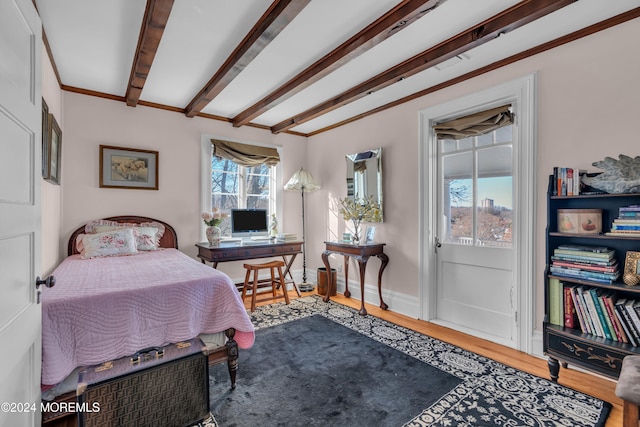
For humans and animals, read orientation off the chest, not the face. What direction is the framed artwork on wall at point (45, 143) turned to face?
to the viewer's right

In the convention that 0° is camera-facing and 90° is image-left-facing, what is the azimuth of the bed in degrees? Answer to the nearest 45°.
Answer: approximately 0°

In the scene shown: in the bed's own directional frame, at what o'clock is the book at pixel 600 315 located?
The book is roughly at 10 o'clock from the bed.

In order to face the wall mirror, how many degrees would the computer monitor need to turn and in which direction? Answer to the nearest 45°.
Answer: approximately 45° to its left

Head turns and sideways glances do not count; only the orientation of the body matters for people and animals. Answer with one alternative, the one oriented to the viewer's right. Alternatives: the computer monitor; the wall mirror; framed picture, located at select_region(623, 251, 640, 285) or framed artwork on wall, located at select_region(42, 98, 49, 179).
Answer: the framed artwork on wall

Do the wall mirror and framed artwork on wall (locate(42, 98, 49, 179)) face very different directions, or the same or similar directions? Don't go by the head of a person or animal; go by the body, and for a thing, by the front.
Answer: very different directions

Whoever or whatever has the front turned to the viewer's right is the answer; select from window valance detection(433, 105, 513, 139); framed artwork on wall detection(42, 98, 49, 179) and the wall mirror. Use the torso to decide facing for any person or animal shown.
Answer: the framed artwork on wall

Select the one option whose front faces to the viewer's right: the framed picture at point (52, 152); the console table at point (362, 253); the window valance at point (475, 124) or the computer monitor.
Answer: the framed picture

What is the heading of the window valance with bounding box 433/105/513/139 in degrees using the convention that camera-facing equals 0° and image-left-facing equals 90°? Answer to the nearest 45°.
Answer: approximately 45°

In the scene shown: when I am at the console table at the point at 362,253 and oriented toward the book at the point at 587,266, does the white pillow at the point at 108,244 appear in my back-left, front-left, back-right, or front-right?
back-right

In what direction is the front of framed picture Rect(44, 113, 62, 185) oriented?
to the viewer's right
